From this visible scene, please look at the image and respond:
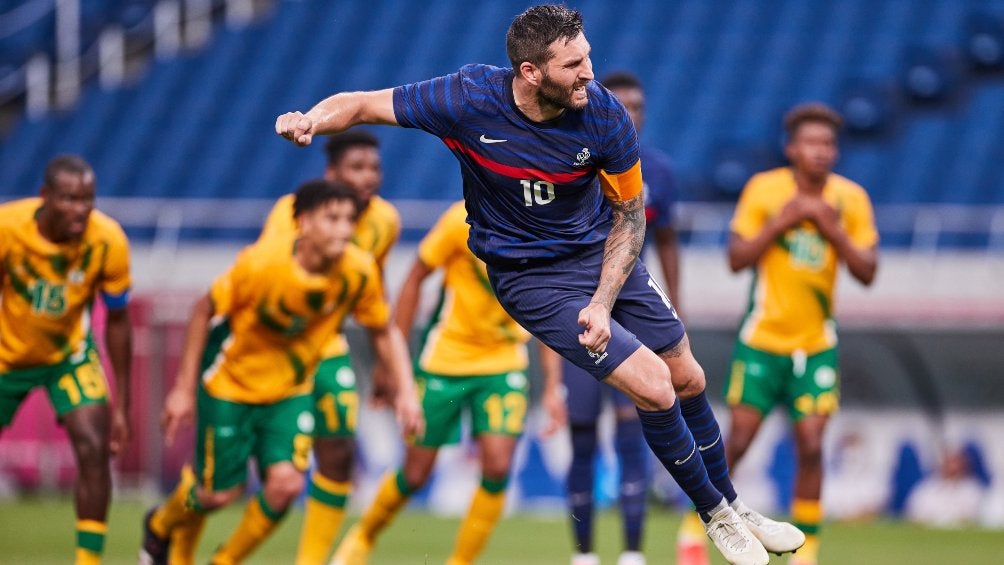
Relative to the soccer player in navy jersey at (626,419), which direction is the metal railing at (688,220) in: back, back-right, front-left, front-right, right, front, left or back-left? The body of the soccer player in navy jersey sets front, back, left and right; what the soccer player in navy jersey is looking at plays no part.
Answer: back

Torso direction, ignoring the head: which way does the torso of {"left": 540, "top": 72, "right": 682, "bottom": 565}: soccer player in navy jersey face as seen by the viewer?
toward the camera

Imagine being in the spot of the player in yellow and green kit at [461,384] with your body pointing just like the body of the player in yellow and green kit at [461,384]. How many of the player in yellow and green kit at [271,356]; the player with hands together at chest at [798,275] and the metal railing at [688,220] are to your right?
1

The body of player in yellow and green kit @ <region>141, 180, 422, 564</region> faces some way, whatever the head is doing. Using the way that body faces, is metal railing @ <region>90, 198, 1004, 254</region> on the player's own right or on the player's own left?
on the player's own left

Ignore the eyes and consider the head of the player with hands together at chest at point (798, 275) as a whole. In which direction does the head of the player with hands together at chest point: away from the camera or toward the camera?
toward the camera

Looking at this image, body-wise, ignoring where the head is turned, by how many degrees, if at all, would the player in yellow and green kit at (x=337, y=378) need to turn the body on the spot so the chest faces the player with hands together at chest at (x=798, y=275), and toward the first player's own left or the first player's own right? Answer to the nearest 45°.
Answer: approximately 45° to the first player's own left

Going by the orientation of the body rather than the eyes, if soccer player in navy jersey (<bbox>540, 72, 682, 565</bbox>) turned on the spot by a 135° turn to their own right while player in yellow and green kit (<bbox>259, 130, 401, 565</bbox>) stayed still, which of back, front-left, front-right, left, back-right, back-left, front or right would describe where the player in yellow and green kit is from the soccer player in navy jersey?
front-left

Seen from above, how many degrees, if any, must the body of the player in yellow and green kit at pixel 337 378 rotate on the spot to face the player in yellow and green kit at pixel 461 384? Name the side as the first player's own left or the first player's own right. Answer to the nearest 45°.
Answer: approximately 45° to the first player's own left

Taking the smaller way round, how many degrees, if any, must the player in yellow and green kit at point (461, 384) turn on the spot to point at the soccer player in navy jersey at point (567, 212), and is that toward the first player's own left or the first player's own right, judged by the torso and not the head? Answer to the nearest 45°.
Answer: approximately 45° to the first player's own right

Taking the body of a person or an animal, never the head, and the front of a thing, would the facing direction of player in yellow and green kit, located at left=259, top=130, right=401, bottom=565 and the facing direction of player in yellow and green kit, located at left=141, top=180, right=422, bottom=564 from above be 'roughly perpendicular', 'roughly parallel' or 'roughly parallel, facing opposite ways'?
roughly parallel

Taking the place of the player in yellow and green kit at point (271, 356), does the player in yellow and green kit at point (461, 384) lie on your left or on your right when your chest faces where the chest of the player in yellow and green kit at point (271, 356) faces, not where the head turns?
on your left

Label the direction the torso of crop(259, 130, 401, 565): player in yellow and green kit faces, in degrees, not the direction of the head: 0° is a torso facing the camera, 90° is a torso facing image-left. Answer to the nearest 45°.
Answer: approximately 315°

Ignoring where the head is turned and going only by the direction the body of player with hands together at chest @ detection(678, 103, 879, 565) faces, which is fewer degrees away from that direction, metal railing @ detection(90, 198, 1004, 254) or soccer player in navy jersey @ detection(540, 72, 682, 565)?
the soccer player in navy jersey

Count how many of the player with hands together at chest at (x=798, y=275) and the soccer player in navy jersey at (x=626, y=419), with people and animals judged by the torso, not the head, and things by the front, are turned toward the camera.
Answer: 2

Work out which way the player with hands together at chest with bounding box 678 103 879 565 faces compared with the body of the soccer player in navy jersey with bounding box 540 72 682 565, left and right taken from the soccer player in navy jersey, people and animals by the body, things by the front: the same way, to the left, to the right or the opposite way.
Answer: the same way
